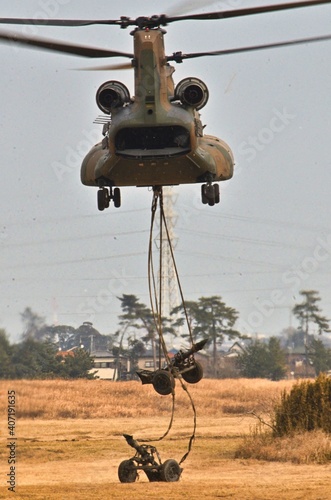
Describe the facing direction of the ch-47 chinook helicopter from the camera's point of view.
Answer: facing away from the viewer
